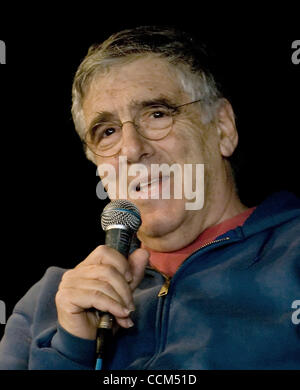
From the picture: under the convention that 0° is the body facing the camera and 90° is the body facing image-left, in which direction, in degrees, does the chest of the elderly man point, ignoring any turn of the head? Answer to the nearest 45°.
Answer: approximately 45°
